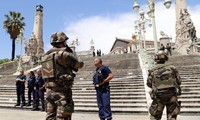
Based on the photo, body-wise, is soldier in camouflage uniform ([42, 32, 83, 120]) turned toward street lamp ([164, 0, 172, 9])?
yes

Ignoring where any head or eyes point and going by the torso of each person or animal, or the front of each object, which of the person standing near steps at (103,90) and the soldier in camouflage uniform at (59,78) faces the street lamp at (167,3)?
the soldier in camouflage uniform

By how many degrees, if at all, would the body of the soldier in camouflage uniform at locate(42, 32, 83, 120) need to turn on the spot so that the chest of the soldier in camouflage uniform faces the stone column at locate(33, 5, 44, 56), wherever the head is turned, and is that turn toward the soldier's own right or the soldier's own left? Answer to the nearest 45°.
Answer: approximately 45° to the soldier's own left

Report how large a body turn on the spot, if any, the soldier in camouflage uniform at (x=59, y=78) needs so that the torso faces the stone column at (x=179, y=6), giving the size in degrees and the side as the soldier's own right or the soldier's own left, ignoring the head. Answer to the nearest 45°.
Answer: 0° — they already face it

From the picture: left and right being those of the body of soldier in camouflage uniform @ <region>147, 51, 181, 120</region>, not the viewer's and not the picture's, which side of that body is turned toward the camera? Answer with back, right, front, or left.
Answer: back

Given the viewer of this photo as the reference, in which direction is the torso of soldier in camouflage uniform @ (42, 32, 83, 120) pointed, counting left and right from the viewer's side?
facing away from the viewer and to the right of the viewer

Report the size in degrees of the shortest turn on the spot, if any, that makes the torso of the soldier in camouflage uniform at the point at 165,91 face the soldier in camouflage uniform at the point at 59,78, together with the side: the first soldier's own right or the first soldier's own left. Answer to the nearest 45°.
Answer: approximately 135° to the first soldier's own left

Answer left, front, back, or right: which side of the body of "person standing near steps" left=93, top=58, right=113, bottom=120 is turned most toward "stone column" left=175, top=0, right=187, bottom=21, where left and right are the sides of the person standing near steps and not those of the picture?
back

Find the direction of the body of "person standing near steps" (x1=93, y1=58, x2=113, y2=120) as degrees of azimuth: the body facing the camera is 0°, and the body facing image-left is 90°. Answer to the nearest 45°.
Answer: approximately 45°

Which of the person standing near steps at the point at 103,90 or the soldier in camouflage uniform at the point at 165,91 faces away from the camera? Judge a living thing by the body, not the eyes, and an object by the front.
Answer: the soldier in camouflage uniform

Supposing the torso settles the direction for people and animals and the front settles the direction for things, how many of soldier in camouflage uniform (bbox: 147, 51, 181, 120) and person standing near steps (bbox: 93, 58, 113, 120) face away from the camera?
1

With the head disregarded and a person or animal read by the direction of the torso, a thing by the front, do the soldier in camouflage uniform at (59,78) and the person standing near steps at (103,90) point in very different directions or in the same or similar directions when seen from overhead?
very different directions

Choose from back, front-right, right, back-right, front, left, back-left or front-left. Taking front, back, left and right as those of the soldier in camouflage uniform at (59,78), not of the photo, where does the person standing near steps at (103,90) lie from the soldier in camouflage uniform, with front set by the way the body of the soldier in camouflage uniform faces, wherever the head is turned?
front

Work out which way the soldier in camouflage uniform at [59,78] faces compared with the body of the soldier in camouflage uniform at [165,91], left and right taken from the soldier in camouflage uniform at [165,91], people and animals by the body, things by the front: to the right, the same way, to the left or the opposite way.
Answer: the same way

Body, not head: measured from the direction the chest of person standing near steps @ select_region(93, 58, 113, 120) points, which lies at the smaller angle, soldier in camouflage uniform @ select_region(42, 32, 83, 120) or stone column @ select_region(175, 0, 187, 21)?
the soldier in camouflage uniform

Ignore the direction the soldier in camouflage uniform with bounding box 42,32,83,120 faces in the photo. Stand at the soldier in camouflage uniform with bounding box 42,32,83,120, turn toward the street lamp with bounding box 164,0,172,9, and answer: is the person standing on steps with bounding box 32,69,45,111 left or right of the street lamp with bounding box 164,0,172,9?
left
